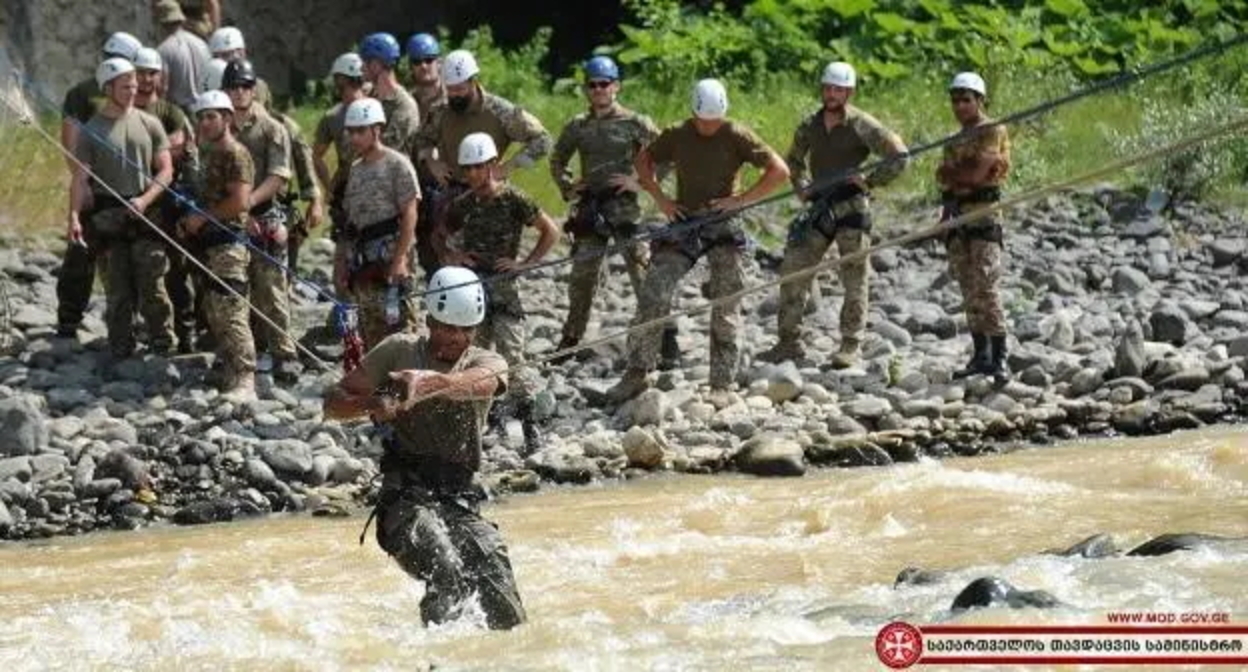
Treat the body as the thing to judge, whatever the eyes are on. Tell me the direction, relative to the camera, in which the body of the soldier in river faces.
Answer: toward the camera

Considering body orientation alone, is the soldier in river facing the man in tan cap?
no

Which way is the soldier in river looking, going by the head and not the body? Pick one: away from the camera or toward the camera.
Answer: toward the camera
